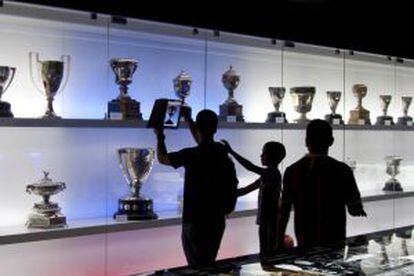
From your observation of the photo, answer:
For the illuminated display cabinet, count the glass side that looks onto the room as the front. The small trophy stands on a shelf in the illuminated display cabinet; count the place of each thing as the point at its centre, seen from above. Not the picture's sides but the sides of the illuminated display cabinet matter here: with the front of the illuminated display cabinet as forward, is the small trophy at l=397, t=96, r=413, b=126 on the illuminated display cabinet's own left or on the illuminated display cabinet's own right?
on the illuminated display cabinet's own left

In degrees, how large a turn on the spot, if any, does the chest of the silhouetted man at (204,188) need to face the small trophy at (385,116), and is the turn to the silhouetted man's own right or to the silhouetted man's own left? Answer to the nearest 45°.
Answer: approximately 90° to the silhouetted man's own right

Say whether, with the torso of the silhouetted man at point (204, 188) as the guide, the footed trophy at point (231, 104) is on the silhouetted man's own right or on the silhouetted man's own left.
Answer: on the silhouetted man's own right

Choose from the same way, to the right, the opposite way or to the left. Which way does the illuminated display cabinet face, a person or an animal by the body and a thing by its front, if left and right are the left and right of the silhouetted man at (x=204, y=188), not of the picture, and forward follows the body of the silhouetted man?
the opposite way

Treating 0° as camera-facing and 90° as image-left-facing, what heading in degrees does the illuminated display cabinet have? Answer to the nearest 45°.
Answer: approximately 315°

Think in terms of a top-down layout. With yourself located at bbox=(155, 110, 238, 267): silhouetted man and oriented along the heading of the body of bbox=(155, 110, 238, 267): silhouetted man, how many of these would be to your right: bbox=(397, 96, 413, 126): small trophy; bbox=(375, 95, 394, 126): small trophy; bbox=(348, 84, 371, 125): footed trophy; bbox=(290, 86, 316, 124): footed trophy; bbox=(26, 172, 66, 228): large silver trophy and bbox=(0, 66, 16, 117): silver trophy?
4
